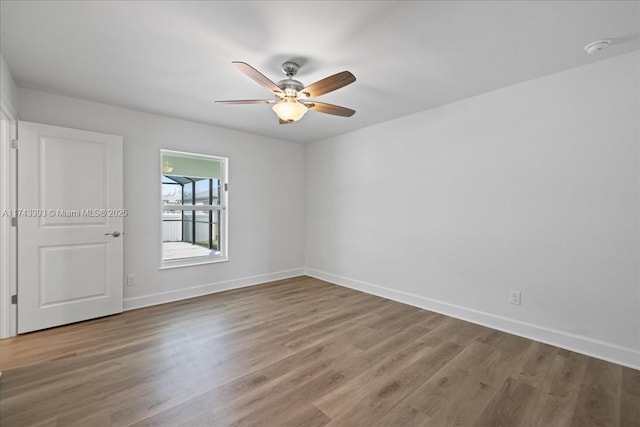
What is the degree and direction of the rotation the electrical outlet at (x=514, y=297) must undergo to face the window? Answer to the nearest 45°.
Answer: approximately 90° to its right

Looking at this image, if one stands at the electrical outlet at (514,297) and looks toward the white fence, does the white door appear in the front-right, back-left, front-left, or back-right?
front-left

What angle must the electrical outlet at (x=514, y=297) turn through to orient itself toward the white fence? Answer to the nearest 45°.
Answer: approximately 90° to its right

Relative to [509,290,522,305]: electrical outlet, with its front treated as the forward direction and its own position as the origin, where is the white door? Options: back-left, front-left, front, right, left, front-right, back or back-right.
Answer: front-right

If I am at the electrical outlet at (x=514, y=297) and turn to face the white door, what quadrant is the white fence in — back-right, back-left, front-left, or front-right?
front-right
